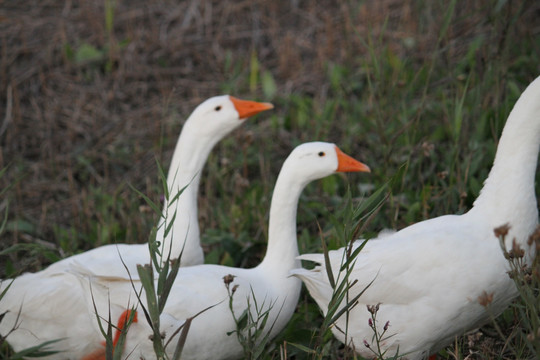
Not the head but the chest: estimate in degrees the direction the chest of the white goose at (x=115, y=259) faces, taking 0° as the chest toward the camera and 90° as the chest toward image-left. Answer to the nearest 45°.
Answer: approximately 270°
